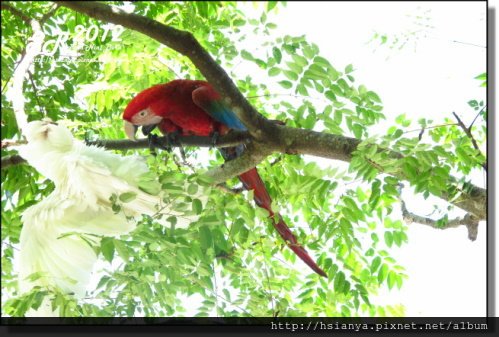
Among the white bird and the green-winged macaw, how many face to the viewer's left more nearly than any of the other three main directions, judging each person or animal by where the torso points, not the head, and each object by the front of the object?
2

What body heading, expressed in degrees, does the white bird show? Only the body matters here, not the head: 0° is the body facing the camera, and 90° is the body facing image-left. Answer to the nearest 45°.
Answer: approximately 90°

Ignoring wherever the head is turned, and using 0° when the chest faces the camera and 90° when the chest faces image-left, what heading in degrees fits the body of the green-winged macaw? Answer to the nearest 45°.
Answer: approximately 90°
